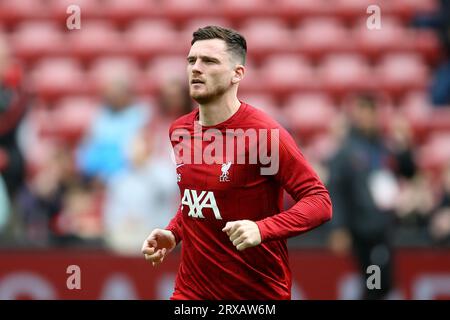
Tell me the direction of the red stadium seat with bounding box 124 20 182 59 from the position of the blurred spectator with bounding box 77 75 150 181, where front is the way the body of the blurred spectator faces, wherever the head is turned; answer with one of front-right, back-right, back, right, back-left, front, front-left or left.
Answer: back

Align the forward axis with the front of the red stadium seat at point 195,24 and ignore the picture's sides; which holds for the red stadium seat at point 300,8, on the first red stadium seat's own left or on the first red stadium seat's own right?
on the first red stadium seat's own left

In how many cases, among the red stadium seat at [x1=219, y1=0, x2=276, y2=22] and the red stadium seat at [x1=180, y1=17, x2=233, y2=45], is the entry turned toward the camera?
2

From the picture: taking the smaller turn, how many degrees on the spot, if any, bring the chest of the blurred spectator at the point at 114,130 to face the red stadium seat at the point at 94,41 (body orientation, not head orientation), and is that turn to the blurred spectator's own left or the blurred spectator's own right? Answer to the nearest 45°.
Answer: approximately 180°

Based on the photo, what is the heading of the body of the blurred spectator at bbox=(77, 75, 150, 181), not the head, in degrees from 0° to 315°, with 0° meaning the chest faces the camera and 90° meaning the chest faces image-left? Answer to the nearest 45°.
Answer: approximately 0°

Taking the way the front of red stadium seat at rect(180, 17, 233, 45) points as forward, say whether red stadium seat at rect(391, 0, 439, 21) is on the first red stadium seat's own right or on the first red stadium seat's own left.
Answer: on the first red stadium seat's own left
